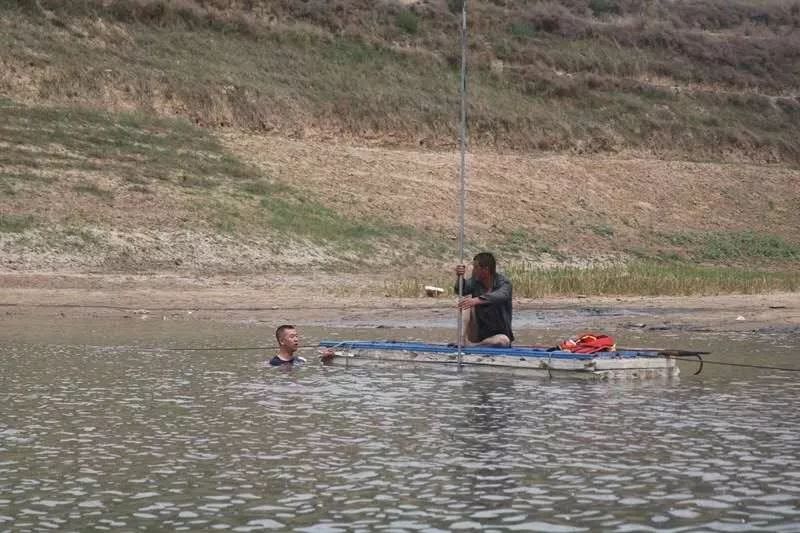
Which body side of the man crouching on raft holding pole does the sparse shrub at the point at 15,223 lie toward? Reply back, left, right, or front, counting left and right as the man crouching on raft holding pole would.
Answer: right

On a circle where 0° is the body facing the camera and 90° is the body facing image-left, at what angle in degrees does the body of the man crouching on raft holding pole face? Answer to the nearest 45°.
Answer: approximately 45°

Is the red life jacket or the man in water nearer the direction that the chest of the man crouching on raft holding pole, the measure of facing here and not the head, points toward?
the man in water

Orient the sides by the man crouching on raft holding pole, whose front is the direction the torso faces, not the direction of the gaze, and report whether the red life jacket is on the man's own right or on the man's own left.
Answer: on the man's own left

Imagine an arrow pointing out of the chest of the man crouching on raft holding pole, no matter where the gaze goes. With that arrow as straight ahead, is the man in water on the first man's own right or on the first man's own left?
on the first man's own right

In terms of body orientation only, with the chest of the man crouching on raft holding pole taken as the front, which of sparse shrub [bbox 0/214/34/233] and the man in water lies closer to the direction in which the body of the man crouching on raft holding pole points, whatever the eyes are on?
the man in water

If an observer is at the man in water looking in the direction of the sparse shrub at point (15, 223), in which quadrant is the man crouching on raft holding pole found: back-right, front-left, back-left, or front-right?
back-right
